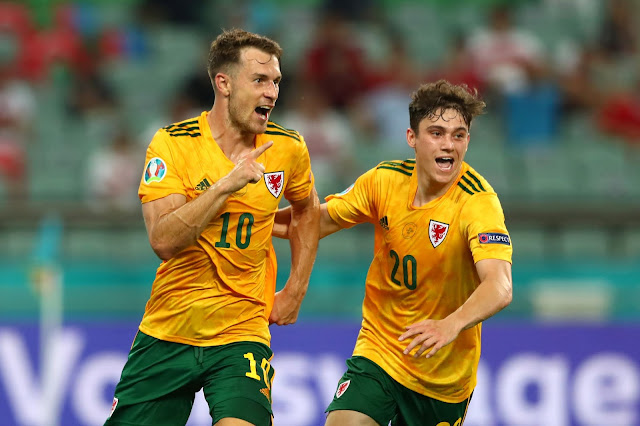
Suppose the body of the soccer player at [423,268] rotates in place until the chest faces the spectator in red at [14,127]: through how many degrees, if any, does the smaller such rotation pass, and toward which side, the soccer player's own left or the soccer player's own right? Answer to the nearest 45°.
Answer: approximately 135° to the soccer player's own right

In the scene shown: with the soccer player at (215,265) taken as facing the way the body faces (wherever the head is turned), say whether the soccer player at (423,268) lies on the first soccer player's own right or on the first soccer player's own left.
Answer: on the first soccer player's own left

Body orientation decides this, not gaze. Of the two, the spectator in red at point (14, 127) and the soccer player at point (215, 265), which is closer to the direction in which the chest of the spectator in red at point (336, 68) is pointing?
the soccer player

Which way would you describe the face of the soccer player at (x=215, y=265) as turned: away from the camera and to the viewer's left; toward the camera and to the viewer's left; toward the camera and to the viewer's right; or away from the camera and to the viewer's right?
toward the camera and to the viewer's right

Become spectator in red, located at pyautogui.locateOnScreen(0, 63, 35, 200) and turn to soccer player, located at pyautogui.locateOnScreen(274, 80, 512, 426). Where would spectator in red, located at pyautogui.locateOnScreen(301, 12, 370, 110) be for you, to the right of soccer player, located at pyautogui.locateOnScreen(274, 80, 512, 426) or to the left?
left

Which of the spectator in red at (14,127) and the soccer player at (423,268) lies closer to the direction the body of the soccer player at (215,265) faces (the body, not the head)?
the soccer player

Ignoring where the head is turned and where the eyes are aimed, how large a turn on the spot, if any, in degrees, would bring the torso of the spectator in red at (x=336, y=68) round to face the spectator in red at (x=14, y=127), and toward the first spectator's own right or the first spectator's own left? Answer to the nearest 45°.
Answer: approximately 90° to the first spectator's own right

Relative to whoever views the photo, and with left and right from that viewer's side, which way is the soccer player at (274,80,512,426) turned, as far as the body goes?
facing the viewer

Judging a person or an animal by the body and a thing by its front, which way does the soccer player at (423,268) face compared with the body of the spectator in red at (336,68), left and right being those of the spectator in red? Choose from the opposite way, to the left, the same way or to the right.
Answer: the same way

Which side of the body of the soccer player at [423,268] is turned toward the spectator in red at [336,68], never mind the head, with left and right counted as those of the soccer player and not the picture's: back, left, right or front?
back

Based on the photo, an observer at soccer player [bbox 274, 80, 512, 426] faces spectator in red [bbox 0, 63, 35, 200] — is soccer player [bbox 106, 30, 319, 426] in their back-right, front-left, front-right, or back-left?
front-left

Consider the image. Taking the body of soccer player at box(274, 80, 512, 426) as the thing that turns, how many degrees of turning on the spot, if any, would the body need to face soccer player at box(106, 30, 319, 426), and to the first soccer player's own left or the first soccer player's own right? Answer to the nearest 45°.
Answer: approximately 90° to the first soccer player's own right

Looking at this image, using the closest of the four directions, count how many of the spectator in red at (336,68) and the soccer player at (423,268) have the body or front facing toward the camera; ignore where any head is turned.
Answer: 2

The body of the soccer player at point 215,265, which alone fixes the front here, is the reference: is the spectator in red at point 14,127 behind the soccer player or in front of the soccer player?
behind
